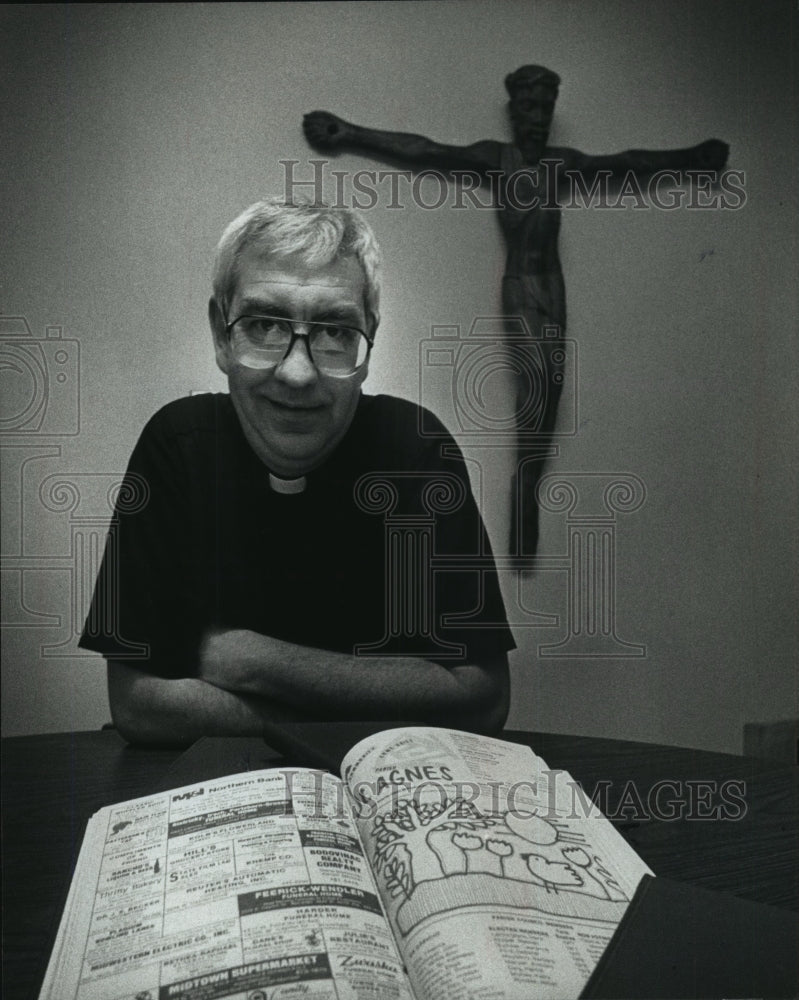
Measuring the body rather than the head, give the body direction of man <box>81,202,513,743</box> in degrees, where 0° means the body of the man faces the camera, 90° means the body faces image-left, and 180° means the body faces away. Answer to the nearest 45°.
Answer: approximately 0°
